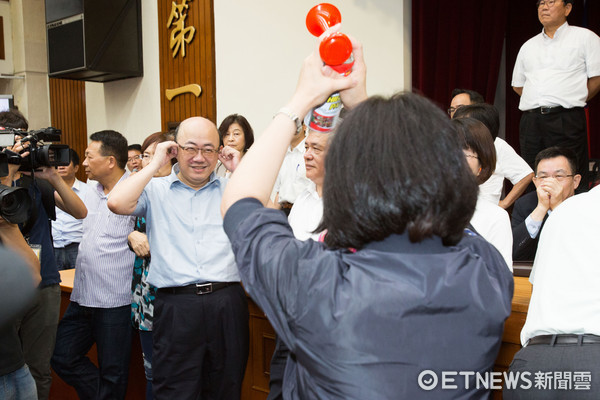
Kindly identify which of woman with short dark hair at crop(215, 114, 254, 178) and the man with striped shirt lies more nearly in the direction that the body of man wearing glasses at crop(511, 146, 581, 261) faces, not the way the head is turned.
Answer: the man with striped shirt

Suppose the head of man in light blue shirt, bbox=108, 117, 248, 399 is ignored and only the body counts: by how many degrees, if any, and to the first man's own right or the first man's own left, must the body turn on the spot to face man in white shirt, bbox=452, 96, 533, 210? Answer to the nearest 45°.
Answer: approximately 135° to the first man's own left

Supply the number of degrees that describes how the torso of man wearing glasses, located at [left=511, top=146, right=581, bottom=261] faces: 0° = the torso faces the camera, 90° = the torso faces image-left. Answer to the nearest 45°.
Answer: approximately 0°

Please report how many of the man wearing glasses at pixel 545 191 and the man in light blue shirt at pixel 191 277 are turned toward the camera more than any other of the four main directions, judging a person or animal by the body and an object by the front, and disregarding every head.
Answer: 2

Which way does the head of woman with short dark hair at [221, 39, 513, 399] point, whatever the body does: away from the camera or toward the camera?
away from the camera

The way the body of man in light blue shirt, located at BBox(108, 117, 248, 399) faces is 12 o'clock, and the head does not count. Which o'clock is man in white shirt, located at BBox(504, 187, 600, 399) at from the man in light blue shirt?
The man in white shirt is roughly at 11 o'clock from the man in light blue shirt.

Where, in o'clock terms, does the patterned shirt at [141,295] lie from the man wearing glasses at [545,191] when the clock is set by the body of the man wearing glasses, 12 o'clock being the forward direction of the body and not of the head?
The patterned shirt is roughly at 2 o'clock from the man wearing glasses.

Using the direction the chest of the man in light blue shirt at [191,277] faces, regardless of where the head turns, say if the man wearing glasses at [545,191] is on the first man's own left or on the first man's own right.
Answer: on the first man's own left
